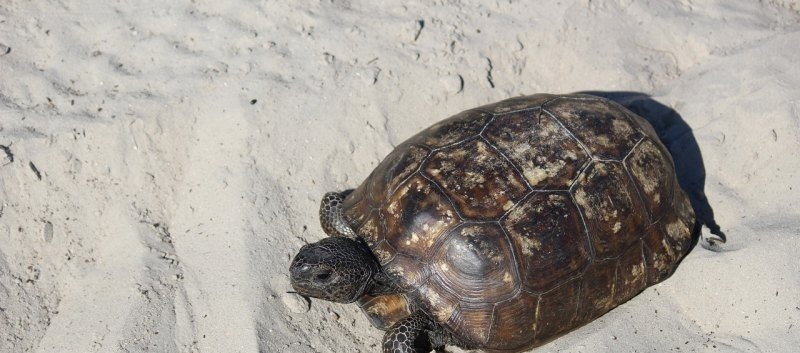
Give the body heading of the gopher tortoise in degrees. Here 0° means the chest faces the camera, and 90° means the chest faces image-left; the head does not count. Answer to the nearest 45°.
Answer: approximately 45°
